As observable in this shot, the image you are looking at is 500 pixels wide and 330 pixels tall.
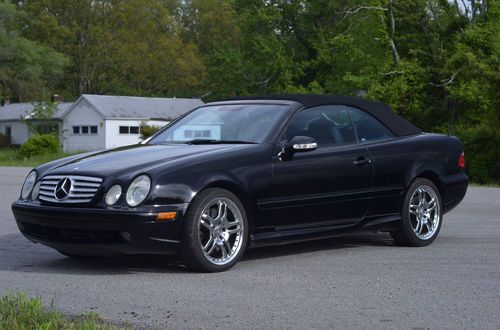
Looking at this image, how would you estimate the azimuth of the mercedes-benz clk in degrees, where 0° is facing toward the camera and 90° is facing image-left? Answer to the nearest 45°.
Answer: approximately 45°

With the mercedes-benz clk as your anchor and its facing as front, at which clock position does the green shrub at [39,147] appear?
The green shrub is roughly at 4 o'clock from the mercedes-benz clk.

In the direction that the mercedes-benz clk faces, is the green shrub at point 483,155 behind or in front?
behind
